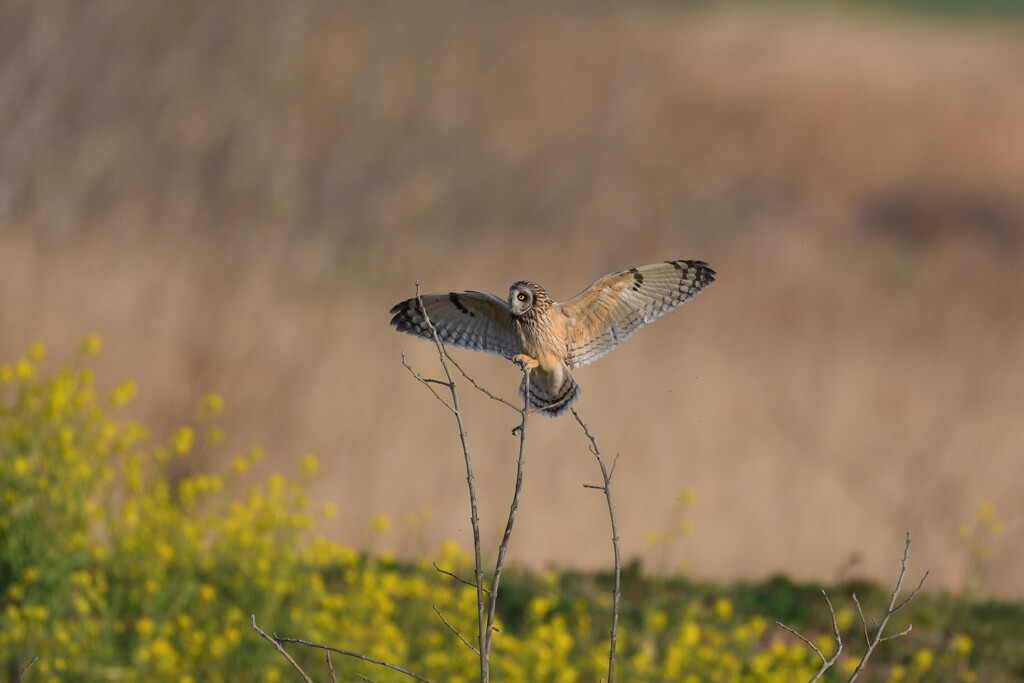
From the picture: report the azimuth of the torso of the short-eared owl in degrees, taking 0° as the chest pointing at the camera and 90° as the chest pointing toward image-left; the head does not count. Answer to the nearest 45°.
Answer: approximately 45°

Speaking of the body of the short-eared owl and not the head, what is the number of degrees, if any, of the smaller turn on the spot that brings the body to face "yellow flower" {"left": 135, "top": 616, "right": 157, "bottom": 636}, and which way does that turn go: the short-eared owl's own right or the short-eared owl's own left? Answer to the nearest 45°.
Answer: approximately 90° to the short-eared owl's own right

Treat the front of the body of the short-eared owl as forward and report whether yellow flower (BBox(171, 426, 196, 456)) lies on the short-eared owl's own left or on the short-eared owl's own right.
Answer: on the short-eared owl's own right

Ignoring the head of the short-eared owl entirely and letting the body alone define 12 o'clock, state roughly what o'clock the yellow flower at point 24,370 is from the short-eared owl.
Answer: The yellow flower is roughly at 3 o'clock from the short-eared owl.
